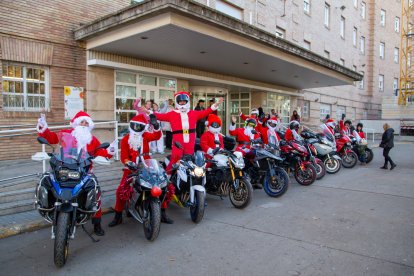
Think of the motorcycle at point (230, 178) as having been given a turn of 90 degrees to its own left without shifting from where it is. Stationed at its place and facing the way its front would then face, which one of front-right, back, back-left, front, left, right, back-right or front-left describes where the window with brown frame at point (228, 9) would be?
front-left

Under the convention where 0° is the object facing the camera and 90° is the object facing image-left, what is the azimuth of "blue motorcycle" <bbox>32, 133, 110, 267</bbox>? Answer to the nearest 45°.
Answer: approximately 0°

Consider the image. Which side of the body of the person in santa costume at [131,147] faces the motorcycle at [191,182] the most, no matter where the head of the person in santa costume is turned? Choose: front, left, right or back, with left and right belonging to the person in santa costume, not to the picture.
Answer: left

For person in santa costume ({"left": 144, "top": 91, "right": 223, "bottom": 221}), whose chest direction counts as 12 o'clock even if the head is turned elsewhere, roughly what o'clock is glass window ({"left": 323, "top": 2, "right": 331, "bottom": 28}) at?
The glass window is roughly at 7 o'clock from the person in santa costume.

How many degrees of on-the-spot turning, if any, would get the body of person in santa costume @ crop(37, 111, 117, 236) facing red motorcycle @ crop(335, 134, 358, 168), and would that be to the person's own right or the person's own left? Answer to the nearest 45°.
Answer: approximately 135° to the person's own left

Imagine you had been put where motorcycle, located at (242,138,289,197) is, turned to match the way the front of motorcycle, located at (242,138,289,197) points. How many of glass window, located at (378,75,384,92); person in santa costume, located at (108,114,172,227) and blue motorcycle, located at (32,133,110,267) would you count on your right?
2

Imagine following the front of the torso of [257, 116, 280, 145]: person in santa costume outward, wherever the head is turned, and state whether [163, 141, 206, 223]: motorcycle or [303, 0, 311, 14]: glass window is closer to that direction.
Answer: the motorcycle
